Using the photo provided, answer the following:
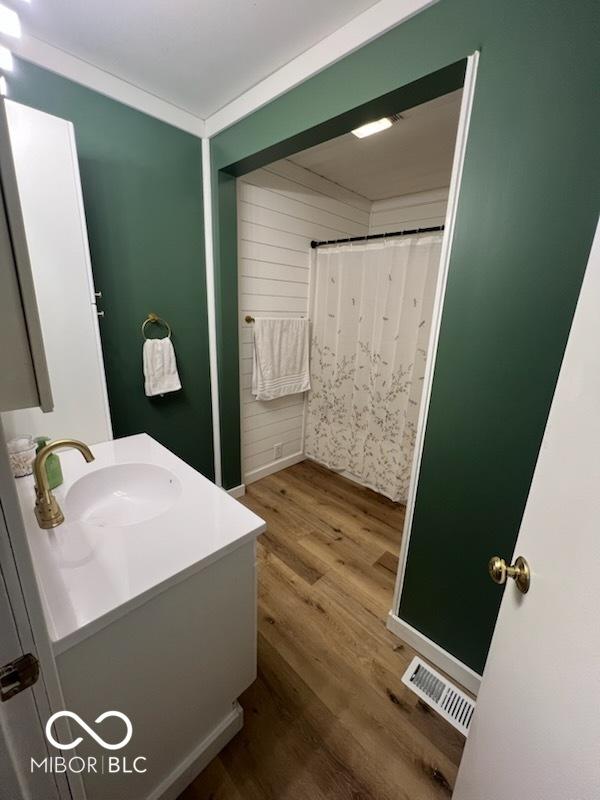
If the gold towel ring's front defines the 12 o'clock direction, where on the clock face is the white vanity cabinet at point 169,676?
The white vanity cabinet is roughly at 12 o'clock from the gold towel ring.

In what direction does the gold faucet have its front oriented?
to the viewer's right

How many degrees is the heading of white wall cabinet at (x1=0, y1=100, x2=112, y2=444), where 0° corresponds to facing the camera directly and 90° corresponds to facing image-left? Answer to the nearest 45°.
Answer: approximately 270°

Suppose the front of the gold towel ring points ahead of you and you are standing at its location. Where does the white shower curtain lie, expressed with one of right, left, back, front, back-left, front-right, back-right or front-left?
left

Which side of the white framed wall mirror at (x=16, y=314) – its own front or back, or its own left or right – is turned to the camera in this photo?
right

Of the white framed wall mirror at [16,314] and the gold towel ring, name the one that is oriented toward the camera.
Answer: the gold towel ring

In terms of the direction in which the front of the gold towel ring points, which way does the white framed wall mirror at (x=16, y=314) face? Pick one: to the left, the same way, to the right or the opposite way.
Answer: to the left

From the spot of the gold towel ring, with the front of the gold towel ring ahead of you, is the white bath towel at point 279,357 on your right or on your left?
on your left

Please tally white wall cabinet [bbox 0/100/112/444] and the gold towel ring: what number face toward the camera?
1

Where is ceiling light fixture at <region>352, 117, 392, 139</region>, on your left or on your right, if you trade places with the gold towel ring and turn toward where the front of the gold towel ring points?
on your left

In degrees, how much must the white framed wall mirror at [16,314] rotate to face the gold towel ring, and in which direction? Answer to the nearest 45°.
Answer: approximately 90° to its left

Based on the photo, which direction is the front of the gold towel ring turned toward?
toward the camera

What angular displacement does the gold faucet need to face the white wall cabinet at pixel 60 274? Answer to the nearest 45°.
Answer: approximately 90° to its left

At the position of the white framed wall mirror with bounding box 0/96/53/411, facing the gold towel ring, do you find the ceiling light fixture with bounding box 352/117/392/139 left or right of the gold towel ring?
right
